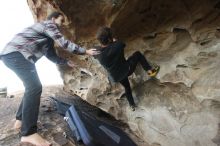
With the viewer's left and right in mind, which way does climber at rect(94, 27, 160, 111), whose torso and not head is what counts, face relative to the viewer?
facing away from the viewer and to the right of the viewer

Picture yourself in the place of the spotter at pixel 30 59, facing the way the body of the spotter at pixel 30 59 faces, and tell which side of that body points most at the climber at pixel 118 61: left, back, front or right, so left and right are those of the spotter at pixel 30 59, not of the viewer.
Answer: front

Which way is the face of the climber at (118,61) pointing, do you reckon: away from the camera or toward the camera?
away from the camera

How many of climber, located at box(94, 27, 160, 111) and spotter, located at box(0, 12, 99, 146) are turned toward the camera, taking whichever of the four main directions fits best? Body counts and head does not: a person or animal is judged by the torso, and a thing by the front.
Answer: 0

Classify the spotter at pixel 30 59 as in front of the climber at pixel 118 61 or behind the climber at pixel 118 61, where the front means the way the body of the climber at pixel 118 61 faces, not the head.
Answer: behind

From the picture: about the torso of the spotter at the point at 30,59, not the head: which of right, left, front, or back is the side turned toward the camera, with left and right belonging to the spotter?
right
